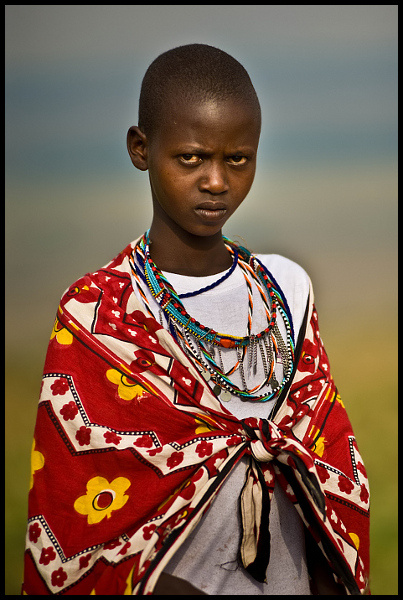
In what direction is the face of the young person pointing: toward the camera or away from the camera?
toward the camera

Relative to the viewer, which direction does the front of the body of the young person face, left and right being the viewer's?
facing the viewer and to the right of the viewer
